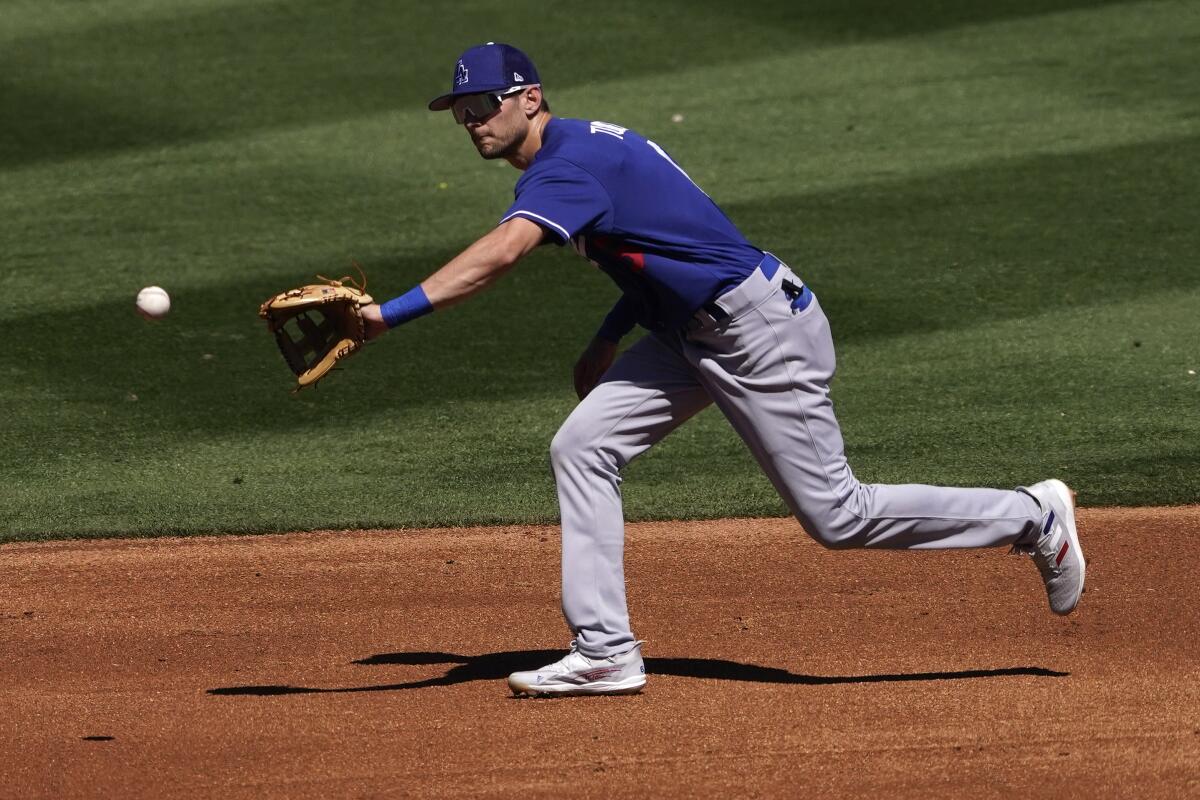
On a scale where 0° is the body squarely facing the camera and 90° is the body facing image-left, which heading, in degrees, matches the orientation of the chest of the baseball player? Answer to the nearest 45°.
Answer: approximately 90°

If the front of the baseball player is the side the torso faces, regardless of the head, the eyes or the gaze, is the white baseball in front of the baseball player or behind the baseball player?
in front

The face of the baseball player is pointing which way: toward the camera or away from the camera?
toward the camera
